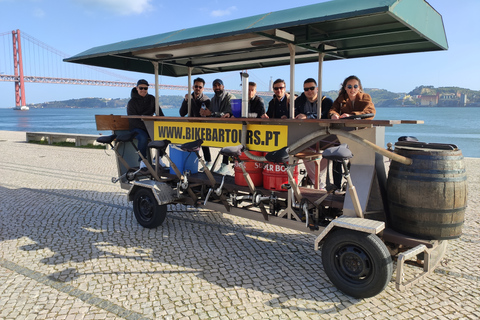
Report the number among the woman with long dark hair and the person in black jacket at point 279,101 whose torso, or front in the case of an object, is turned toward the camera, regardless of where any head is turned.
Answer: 2

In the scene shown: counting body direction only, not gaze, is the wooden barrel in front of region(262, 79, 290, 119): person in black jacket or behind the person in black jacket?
in front

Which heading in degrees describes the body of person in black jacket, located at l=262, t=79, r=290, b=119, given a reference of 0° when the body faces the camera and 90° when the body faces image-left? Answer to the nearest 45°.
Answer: approximately 0°

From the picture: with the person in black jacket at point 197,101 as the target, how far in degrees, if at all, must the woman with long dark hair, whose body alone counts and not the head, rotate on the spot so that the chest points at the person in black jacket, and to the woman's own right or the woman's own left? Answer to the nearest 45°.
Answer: approximately 135° to the woman's own right

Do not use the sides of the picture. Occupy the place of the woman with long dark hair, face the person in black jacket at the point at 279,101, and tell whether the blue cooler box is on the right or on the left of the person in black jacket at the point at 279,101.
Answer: left

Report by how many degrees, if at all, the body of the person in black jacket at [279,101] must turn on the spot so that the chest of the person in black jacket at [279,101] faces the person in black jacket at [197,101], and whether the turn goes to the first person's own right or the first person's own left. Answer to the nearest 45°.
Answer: approximately 135° to the first person's own right

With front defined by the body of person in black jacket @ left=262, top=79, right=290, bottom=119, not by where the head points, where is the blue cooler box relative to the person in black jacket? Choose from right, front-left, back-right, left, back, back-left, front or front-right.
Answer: right

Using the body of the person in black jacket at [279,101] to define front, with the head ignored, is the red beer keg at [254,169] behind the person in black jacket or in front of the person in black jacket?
in front

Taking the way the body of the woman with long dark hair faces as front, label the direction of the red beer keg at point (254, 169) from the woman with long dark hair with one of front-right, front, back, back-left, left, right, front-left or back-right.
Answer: right
